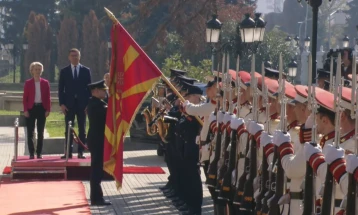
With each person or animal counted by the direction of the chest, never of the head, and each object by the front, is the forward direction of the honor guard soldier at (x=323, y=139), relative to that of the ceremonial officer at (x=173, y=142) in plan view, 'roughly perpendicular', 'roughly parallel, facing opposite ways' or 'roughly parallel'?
roughly parallel

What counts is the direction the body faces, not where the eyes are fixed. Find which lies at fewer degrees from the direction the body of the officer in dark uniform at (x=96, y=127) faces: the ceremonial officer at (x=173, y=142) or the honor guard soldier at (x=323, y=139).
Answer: the ceremonial officer

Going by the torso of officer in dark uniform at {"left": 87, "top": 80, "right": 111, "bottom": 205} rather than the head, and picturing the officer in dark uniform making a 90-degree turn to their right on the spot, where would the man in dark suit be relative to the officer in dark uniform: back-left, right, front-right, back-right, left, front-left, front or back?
back

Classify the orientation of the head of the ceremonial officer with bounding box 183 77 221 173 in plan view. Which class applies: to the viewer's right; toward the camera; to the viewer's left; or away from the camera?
to the viewer's left

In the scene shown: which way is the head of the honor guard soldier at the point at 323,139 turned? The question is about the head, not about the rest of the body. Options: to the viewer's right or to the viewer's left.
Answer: to the viewer's left

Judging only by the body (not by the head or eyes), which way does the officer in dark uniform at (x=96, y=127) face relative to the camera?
to the viewer's right

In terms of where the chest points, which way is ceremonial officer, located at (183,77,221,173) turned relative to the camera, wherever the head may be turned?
to the viewer's left

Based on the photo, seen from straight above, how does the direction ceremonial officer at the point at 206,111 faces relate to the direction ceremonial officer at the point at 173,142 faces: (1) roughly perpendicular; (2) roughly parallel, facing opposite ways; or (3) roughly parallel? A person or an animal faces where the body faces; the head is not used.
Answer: roughly parallel

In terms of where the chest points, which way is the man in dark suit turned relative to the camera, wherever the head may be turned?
toward the camera

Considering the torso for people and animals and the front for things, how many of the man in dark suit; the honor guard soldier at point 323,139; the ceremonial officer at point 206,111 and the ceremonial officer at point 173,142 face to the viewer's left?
3
